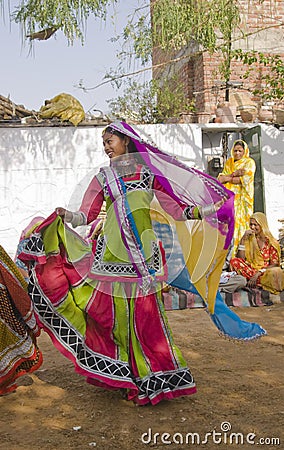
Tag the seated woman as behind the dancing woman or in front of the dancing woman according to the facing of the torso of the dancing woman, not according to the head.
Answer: behind

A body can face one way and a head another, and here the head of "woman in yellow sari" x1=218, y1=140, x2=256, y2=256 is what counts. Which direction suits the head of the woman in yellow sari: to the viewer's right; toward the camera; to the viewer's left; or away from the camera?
toward the camera

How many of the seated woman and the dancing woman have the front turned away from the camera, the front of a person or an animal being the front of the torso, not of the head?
0

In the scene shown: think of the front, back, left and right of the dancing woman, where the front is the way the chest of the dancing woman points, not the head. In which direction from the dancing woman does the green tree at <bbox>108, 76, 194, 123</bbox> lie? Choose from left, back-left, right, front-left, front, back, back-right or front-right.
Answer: back

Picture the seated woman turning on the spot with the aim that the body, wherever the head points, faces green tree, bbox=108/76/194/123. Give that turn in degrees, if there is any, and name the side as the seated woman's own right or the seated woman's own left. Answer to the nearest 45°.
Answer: approximately 90° to the seated woman's own right

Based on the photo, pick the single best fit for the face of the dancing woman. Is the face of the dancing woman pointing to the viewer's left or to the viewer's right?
to the viewer's left

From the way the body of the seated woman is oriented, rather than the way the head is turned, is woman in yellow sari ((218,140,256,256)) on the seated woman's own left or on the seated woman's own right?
on the seated woman's own right

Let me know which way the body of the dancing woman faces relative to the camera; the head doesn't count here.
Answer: toward the camera

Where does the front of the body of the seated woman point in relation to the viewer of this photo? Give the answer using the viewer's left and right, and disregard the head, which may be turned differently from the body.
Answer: facing the viewer and to the left of the viewer

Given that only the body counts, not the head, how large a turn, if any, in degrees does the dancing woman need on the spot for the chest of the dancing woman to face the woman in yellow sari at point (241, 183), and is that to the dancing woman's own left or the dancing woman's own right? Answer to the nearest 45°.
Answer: approximately 180°

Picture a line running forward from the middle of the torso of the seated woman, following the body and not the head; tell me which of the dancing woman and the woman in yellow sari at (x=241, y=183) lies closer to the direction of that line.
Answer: the dancing woman
